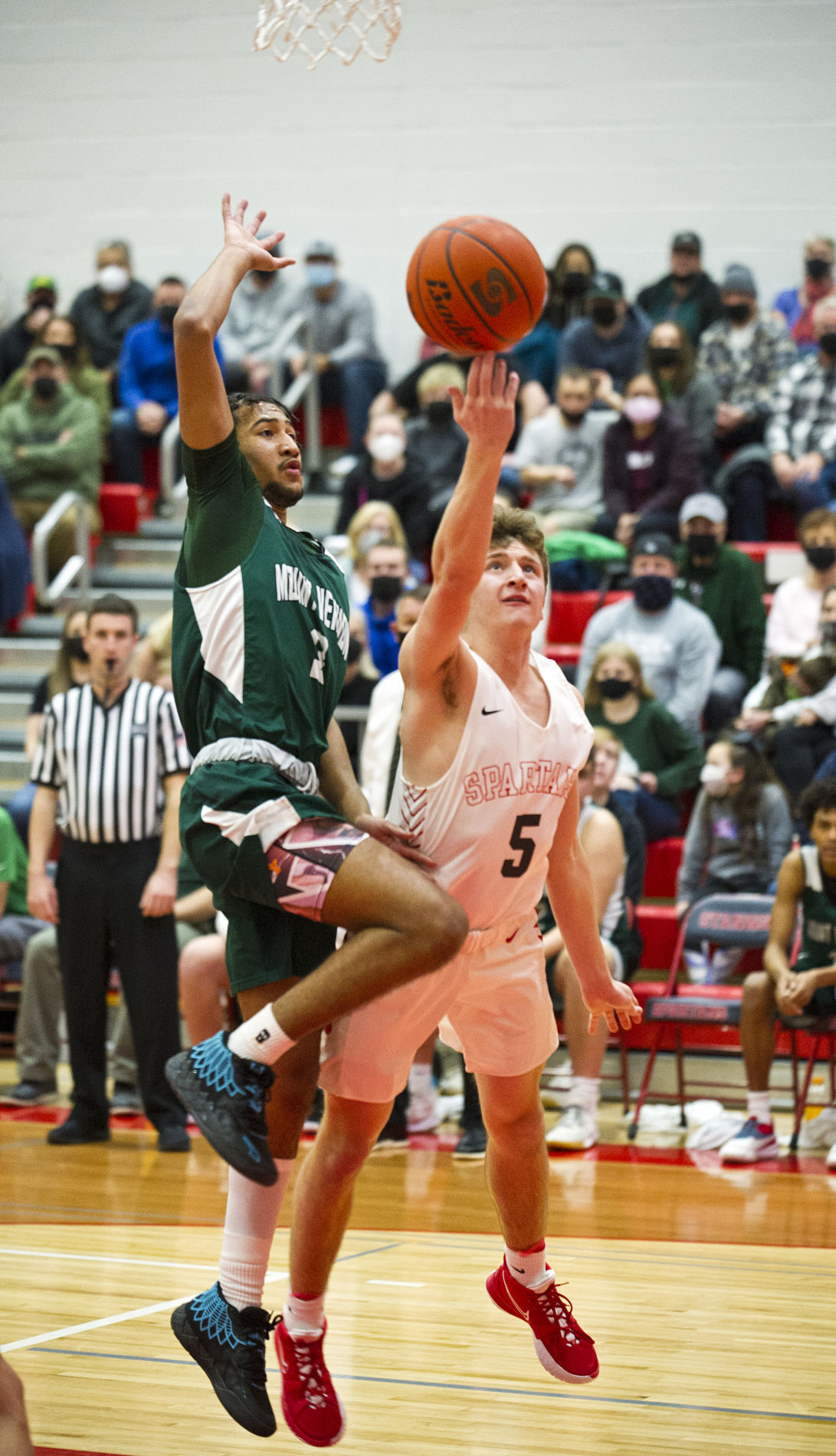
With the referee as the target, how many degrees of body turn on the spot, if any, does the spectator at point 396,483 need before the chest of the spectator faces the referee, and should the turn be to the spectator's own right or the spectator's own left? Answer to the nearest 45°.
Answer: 0° — they already face them

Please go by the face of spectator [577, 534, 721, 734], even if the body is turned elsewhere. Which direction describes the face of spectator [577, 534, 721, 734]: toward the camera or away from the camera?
toward the camera

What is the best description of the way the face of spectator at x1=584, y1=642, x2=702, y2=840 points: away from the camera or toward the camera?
toward the camera

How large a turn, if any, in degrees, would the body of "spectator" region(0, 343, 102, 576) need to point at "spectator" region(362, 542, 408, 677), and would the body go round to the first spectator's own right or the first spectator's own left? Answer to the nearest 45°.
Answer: approximately 45° to the first spectator's own left

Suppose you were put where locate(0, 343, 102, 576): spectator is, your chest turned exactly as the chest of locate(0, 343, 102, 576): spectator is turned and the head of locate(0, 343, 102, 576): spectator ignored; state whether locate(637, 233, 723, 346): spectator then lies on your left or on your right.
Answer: on your left

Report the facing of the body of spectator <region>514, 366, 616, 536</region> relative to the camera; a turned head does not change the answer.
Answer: toward the camera

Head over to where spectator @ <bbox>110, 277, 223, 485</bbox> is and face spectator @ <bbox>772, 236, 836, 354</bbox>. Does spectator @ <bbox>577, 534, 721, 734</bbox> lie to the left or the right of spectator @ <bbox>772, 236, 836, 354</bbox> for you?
right

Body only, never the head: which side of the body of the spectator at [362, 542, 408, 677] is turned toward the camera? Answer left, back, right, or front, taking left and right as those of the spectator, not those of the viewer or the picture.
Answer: front

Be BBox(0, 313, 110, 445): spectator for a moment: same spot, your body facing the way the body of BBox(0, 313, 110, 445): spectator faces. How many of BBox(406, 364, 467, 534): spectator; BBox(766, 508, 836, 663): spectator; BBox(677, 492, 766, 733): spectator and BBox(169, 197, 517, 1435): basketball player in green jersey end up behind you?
0

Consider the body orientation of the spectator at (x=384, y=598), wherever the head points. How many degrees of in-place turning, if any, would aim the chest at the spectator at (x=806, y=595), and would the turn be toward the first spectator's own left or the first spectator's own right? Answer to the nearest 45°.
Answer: approximately 90° to the first spectator's own left

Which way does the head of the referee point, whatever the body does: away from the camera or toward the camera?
toward the camera

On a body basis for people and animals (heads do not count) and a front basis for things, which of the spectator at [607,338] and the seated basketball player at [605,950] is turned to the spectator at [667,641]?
the spectator at [607,338]

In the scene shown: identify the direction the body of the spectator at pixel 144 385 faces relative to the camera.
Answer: toward the camera

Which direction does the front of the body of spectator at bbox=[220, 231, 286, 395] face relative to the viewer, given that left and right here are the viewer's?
facing the viewer

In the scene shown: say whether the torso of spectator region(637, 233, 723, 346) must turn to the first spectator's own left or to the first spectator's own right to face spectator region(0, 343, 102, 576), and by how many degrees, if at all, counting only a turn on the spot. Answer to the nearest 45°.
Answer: approximately 90° to the first spectator's own right

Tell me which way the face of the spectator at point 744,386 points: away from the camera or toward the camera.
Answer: toward the camera

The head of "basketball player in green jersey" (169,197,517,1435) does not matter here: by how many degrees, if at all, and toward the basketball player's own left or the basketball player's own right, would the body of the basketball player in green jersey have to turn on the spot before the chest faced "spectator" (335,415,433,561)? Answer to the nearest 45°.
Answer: approximately 135° to the basketball player's own left

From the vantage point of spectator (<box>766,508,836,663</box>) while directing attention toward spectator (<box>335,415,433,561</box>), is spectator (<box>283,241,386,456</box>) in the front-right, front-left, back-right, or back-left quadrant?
front-right
